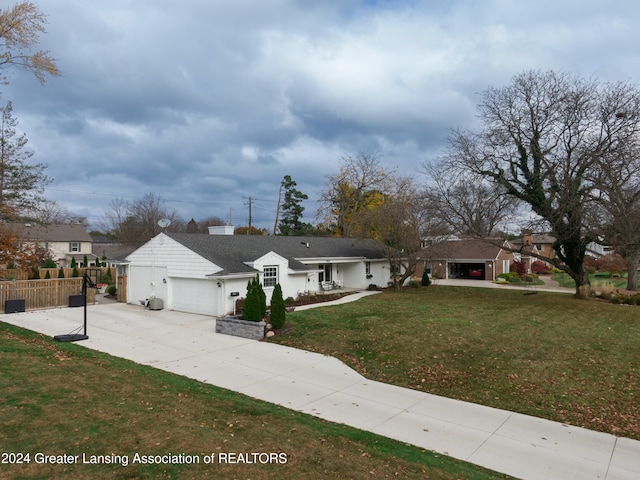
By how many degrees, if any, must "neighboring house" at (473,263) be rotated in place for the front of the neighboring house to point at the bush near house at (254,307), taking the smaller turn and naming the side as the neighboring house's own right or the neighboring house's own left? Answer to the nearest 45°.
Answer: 0° — it already faces it

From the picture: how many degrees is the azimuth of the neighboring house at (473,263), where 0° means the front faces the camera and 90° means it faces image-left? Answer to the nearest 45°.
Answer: approximately 0°

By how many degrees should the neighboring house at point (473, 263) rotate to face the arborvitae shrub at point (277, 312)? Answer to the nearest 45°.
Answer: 0° — it already faces it

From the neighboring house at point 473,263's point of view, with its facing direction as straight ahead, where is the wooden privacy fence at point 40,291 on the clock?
The wooden privacy fence is roughly at 1 o'clock from the neighboring house.
